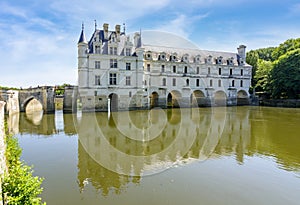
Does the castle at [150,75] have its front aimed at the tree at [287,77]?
no
